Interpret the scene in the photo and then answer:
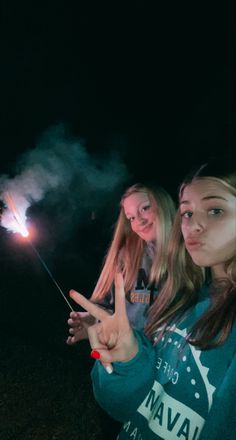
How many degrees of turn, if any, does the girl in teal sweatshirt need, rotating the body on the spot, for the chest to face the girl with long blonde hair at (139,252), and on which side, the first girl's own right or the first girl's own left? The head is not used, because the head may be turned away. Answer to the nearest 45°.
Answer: approximately 135° to the first girl's own right

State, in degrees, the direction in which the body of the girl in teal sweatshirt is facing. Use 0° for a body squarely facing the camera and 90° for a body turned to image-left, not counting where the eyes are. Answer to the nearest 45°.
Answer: approximately 45°
